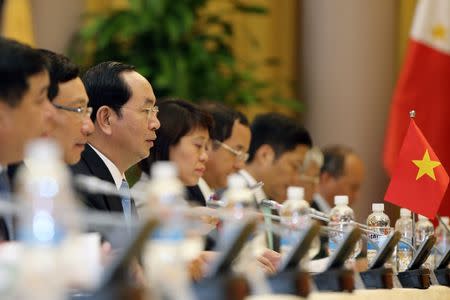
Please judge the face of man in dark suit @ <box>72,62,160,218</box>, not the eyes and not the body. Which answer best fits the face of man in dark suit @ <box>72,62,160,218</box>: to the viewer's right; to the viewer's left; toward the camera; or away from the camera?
to the viewer's right

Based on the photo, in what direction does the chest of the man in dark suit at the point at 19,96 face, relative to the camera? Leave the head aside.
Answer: to the viewer's right

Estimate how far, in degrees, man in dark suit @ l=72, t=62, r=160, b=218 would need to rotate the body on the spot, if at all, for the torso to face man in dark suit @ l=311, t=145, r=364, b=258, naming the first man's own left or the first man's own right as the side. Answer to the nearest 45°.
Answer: approximately 45° to the first man's own left

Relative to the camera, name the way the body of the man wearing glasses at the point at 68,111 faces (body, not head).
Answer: to the viewer's right

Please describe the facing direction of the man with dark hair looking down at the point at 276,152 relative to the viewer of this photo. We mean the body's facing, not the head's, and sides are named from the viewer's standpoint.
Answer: facing to the right of the viewer

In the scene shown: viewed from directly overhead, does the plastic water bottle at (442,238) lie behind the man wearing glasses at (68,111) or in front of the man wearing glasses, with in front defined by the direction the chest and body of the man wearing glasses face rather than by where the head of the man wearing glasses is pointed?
in front

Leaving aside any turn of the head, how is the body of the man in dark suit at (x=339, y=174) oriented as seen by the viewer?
to the viewer's right
